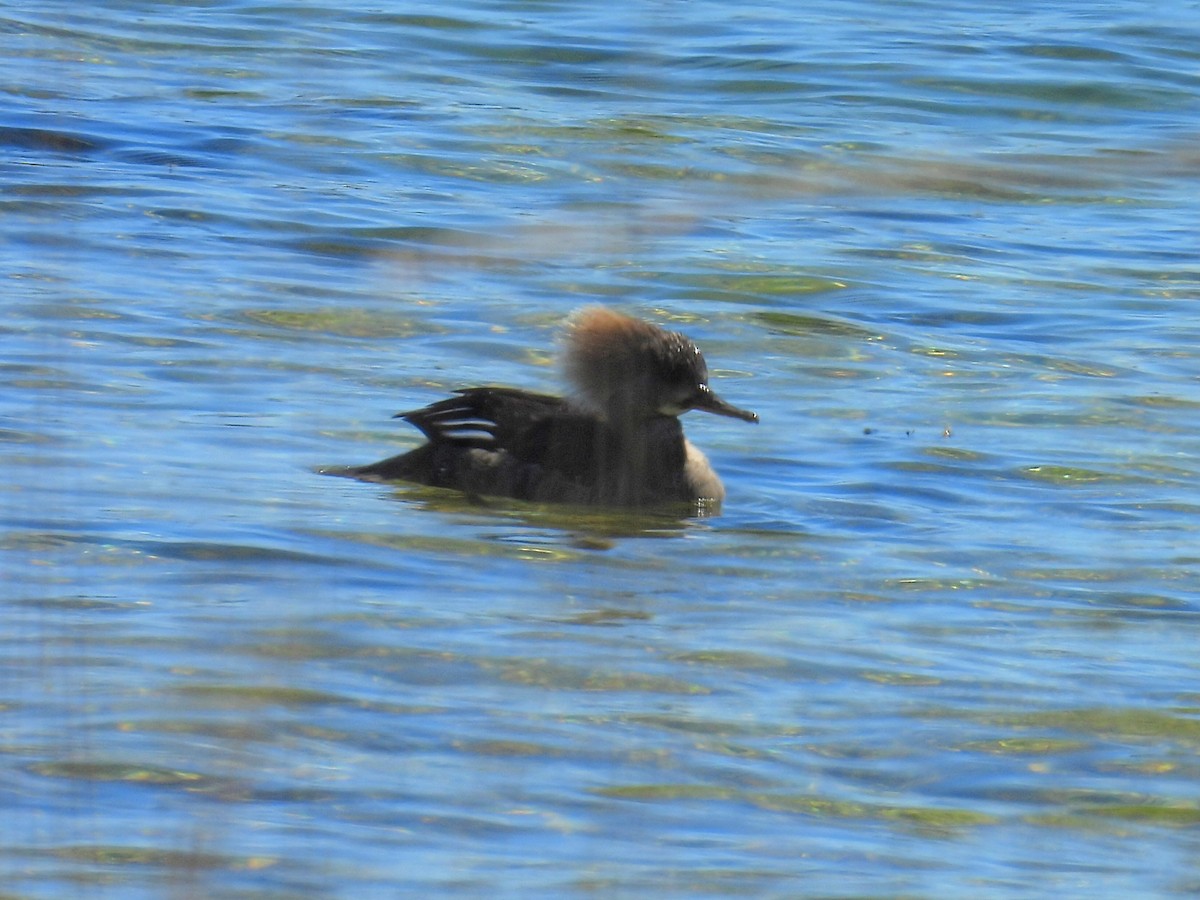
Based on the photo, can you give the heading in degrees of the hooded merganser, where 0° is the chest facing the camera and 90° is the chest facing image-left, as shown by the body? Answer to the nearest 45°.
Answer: approximately 270°
